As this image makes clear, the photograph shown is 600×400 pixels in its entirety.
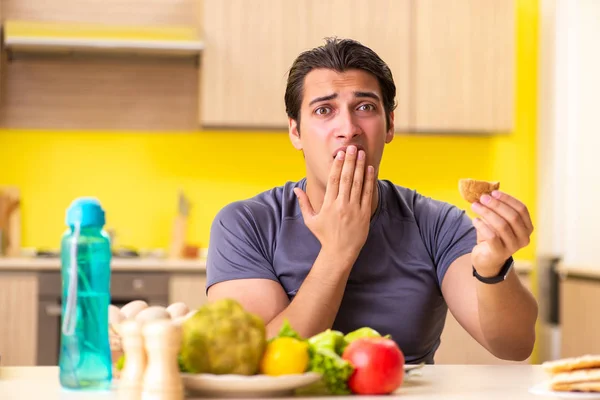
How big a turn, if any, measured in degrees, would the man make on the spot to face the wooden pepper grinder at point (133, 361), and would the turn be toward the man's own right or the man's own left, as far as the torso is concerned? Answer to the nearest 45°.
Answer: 0° — they already face it

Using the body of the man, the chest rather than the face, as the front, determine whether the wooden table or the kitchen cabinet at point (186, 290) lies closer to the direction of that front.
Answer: the wooden table

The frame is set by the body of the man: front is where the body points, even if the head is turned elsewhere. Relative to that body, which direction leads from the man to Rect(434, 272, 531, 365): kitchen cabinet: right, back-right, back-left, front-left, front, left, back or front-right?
back

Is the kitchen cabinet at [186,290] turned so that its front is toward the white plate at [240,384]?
yes

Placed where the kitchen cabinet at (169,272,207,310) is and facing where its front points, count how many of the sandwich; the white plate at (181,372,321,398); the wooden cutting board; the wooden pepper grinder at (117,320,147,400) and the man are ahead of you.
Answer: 4

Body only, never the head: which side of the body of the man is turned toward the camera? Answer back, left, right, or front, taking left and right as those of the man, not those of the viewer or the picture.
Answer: front

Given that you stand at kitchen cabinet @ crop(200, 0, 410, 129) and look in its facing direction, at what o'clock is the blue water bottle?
The blue water bottle is roughly at 12 o'clock from the kitchen cabinet.

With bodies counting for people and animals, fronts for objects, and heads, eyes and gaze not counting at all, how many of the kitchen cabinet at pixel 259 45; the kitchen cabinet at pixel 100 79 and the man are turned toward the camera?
3

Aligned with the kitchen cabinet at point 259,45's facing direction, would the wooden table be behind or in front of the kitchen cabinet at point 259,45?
in front

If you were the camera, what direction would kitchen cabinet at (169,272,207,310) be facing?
facing the viewer

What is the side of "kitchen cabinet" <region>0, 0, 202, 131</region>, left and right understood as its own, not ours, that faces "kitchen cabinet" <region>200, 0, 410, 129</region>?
left

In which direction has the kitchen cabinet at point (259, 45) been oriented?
toward the camera

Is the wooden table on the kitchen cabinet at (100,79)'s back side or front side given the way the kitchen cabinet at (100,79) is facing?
on the front side

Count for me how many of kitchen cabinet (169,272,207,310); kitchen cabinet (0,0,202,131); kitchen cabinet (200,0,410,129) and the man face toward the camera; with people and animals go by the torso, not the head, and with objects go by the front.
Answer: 4

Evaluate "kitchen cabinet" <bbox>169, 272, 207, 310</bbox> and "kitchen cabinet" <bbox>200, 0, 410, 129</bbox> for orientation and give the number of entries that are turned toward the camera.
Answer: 2
